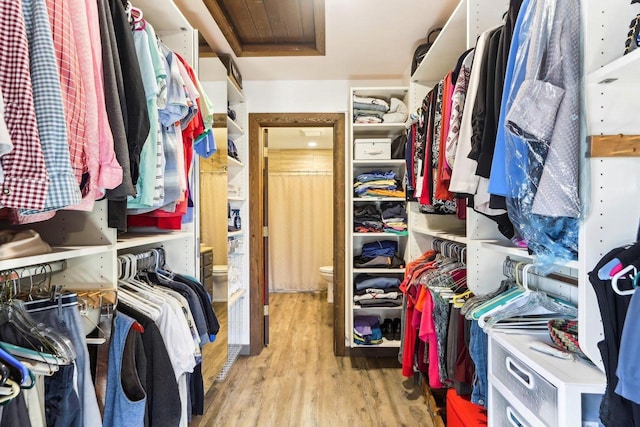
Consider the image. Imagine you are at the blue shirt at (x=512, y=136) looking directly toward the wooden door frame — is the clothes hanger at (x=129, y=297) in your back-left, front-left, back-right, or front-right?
front-left

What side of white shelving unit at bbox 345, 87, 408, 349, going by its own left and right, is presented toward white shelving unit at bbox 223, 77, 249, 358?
right

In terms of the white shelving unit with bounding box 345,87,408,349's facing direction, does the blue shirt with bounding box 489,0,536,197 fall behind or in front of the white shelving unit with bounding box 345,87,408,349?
in front

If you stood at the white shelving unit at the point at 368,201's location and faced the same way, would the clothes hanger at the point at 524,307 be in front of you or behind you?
in front

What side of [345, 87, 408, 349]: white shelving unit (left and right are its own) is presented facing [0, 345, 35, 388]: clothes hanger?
front

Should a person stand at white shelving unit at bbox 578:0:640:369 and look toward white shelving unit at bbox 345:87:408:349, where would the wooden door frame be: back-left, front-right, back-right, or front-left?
front-left

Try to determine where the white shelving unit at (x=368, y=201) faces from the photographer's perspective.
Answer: facing the viewer

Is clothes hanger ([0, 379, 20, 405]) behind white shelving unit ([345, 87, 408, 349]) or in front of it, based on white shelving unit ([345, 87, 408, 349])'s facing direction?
in front

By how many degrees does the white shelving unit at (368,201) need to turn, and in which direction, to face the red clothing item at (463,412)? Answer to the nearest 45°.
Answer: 0° — it already faces it

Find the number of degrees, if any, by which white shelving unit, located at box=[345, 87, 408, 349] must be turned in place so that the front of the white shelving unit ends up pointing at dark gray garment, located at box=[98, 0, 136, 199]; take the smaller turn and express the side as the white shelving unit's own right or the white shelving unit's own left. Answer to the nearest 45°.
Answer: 0° — it already faces it

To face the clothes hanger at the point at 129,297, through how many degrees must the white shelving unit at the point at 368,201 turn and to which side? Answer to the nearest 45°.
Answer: approximately 45° to its right

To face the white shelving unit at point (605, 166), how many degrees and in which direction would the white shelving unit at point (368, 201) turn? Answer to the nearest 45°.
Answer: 0° — it already faces it
